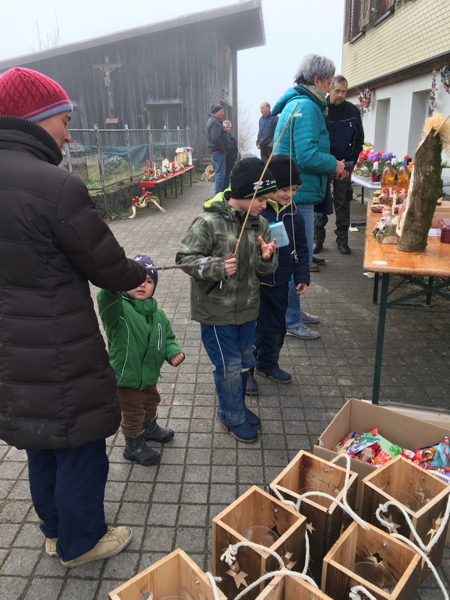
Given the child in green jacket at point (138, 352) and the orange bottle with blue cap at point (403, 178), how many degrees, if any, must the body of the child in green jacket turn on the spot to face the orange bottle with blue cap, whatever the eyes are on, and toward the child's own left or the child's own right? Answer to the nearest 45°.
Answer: approximately 90° to the child's own left

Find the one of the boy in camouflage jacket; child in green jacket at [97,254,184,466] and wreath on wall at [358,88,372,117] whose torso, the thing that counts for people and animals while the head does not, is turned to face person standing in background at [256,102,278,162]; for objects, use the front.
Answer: the wreath on wall

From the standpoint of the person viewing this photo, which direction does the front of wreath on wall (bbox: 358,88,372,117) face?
facing the viewer and to the left of the viewer

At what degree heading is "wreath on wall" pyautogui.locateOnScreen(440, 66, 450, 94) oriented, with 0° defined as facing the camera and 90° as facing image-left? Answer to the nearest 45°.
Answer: approximately 45°

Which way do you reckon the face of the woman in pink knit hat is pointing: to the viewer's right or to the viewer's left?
to the viewer's right

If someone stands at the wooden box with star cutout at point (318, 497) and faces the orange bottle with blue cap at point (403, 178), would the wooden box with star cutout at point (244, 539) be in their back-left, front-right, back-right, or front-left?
back-left

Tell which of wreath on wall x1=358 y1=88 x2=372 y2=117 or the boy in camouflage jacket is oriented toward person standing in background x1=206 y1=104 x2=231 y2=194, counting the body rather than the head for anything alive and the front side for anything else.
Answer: the wreath on wall

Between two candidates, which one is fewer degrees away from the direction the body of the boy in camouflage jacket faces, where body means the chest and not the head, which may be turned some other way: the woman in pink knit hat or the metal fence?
the woman in pink knit hat

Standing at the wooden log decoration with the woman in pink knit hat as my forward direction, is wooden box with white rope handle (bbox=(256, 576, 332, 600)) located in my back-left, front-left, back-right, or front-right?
front-left

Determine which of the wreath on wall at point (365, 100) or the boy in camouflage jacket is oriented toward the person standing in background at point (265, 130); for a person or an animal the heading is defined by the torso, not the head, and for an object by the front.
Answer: the wreath on wall

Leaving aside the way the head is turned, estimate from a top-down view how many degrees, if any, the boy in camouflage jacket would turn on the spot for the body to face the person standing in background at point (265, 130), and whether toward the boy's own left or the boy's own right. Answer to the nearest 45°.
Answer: approximately 135° to the boy's own left

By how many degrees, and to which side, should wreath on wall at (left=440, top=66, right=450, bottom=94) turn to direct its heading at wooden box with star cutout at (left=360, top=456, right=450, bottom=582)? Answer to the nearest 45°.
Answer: approximately 45° to its left

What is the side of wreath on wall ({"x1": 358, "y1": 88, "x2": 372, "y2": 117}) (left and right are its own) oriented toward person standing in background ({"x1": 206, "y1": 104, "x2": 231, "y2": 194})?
front

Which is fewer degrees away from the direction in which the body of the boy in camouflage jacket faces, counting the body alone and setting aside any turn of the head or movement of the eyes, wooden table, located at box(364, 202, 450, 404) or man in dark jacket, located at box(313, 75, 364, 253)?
the wooden table

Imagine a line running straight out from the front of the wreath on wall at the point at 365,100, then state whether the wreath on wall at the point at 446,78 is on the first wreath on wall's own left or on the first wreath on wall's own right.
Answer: on the first wreath on wall's own left

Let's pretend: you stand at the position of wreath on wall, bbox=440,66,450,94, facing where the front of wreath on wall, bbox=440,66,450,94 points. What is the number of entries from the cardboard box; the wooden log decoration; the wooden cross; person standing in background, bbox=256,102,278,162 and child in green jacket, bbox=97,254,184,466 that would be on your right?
2

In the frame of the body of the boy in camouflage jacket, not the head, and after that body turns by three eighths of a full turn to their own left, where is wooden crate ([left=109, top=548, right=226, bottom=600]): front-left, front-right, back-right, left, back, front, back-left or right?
back
